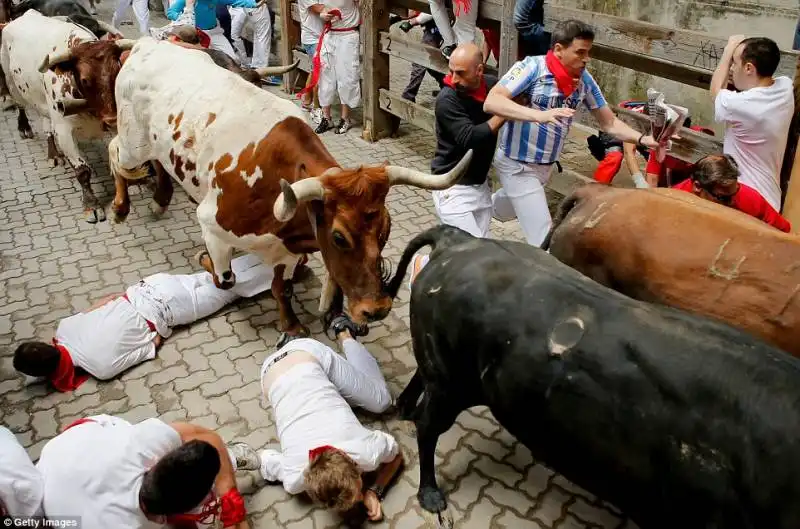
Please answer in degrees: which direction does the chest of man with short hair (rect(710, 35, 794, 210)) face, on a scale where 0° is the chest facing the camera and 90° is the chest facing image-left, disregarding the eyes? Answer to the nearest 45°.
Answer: approximately 135°

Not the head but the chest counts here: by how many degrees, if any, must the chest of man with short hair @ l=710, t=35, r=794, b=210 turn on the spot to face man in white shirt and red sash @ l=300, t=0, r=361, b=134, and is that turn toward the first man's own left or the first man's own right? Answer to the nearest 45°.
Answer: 0° — they already face them

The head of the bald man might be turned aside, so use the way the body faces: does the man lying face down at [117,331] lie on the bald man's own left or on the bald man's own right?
on the bald man's own right

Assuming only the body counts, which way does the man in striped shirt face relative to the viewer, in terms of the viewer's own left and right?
facing the viewer and to the right of the viewer

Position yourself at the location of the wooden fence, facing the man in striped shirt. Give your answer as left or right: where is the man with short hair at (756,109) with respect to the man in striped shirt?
left

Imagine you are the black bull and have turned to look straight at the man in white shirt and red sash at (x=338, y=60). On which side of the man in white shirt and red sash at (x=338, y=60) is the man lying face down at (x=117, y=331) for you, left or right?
left

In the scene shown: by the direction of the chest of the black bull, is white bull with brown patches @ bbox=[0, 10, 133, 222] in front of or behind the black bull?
behind
